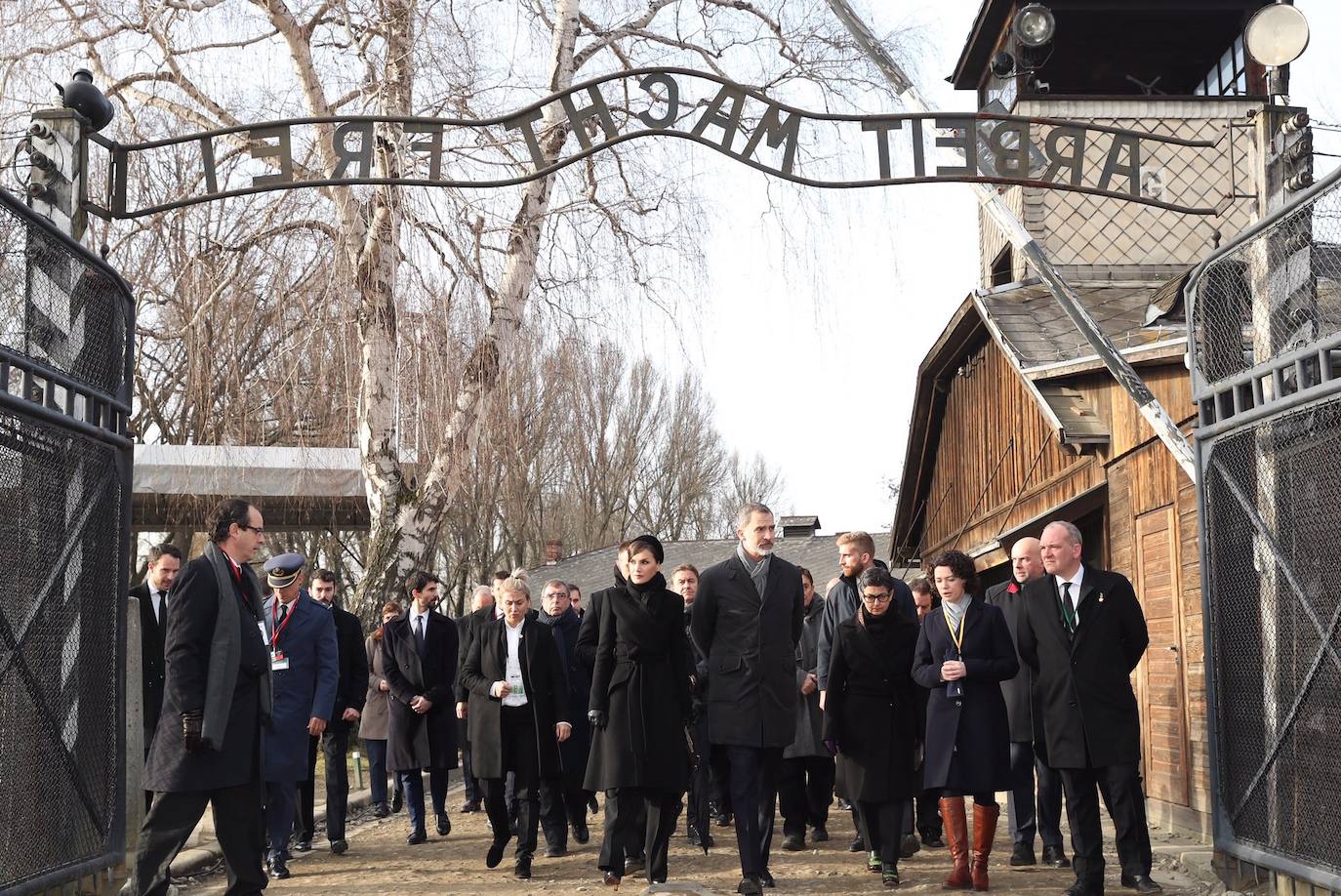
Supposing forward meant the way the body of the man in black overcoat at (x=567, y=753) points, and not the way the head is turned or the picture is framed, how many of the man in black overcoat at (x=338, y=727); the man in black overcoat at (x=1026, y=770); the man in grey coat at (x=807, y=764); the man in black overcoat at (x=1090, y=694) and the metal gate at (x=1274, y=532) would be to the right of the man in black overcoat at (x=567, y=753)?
1

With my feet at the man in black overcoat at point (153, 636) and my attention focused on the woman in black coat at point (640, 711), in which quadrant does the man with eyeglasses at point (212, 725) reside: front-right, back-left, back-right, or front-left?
front-right

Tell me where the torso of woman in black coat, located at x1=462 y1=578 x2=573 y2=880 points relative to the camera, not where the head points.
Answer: toward the camera

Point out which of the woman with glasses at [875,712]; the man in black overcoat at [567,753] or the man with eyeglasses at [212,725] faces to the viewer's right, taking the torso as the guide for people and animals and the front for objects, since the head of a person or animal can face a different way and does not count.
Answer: the man with eyeglasses

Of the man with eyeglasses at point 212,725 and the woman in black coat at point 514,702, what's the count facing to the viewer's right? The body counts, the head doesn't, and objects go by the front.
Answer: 1

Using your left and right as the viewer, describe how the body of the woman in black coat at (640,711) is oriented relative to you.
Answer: facing the viewer

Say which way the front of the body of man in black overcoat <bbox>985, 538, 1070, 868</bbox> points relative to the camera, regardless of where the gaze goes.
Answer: toward the camera

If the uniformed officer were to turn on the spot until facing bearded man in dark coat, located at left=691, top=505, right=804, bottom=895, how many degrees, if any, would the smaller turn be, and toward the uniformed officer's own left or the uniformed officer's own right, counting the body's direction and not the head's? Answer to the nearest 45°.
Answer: approximately 90° to the uniformed officer's own left

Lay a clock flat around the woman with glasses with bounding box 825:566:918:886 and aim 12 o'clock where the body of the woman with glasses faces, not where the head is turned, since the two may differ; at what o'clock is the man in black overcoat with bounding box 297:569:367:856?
The man in black overcoat is roughly at 4 o'clock from the woman with glasses.

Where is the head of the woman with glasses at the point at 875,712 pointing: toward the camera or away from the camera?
toward the camera
